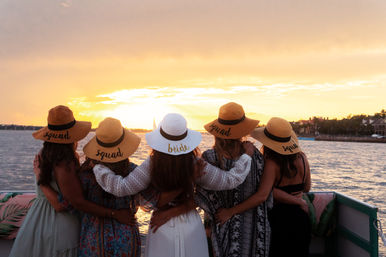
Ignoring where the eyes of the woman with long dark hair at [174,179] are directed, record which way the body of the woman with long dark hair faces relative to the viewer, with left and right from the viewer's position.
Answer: facing away from the viewer

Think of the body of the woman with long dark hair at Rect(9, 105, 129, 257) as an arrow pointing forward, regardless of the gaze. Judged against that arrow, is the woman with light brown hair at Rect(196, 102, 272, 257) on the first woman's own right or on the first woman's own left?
on the first woman's own right

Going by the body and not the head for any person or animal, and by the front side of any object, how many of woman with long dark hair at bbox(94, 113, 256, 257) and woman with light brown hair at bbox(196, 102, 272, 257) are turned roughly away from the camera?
2

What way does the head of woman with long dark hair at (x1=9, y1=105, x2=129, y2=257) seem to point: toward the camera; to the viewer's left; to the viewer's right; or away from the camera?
away from the camera

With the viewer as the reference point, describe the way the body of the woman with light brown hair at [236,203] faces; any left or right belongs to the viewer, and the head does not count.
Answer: facing away from the viewer

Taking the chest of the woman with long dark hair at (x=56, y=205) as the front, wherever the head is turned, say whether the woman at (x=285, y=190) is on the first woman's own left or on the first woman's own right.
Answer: on the first woman's own right

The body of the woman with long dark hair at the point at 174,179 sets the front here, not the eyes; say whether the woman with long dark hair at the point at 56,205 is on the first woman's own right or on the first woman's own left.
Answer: on the first woman's own left

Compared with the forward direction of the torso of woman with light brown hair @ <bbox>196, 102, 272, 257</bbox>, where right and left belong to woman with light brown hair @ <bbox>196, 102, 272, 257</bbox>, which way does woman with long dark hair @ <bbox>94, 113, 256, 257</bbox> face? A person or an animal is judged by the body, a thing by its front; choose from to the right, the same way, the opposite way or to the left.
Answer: the same way

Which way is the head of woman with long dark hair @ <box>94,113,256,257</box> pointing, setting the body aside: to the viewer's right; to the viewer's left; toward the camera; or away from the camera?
away from the camera

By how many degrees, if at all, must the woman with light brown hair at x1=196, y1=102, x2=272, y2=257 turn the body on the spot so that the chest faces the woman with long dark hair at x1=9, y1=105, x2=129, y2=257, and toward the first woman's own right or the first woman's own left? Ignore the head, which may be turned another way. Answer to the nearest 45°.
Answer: approximately 90° to the first woman's own left

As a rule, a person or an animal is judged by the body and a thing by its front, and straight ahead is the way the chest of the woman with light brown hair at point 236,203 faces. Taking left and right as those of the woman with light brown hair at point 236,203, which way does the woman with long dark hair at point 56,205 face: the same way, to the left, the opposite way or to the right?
the same way

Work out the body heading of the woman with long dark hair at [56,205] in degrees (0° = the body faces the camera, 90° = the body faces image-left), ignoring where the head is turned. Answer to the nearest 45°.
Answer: approximately 225°

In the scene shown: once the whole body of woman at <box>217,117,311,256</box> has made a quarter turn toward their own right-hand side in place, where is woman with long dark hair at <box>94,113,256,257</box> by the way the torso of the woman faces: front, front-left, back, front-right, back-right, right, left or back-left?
back
